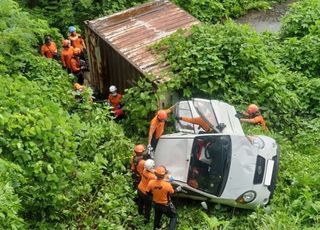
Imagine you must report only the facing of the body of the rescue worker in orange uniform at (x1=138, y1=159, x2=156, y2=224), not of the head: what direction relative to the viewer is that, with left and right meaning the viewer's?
facing away from the viewer and to the right of the viewer

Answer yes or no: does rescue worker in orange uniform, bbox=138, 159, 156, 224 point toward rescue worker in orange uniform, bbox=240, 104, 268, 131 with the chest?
yes

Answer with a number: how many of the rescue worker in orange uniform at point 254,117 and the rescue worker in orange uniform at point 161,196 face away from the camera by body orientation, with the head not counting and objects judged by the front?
1

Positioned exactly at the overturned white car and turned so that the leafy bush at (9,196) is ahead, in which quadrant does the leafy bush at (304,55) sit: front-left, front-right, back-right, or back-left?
back-right

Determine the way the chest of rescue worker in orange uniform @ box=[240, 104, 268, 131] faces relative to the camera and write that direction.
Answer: to the viewer's left

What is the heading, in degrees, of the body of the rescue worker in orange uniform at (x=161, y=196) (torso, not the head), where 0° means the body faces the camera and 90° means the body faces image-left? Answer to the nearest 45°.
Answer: approximately 180°

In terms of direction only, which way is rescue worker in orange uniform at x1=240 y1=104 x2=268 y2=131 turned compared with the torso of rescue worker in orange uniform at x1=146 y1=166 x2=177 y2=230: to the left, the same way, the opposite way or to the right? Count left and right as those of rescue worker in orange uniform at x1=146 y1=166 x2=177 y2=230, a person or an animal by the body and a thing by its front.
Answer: to the left

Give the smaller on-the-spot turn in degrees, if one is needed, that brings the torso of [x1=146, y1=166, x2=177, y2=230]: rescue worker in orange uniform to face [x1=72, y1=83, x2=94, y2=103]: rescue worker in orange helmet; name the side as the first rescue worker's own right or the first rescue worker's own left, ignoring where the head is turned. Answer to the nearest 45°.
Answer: approximately 45° to the first rescue worker's own left

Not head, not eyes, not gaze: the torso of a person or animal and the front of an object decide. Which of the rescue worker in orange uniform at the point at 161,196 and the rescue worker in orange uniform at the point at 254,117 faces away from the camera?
the rescue worker in orange uniform at the point at 161,196

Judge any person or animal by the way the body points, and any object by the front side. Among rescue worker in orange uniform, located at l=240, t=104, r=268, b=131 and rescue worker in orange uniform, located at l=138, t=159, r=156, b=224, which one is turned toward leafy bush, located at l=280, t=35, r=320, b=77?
rescue worker in orange uniform, located at l=138, t=159, r=156, b=224
